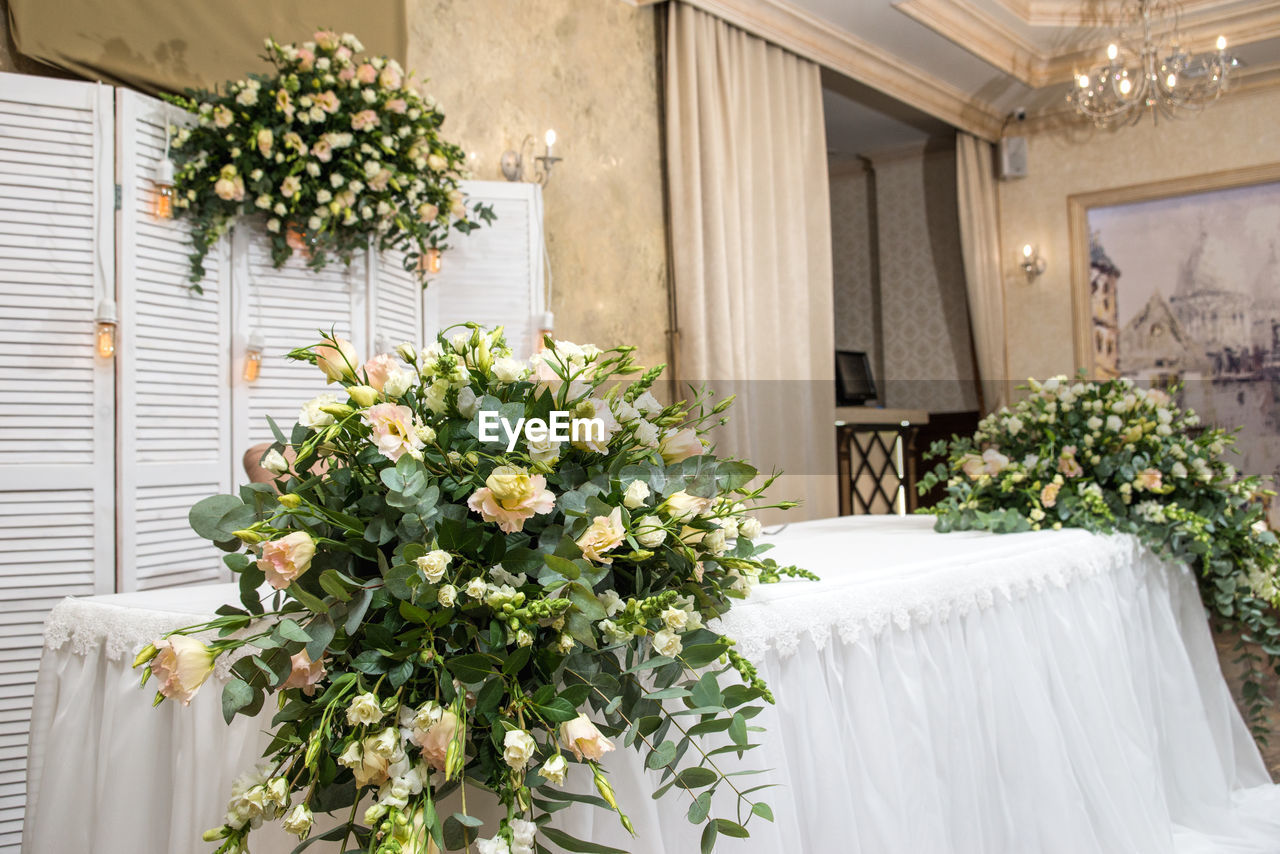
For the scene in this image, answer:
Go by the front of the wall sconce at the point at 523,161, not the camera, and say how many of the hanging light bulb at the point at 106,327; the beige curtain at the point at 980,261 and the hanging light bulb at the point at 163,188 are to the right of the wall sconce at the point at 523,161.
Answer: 2

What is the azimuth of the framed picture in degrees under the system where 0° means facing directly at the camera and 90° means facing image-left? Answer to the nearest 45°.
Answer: approximately 45°

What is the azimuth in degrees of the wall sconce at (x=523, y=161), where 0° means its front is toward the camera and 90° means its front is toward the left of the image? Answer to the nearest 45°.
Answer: approximately 315°

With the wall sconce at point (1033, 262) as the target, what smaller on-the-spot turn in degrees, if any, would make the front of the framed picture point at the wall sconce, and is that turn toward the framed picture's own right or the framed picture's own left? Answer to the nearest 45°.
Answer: approximately 45° to the framed picture's own right
